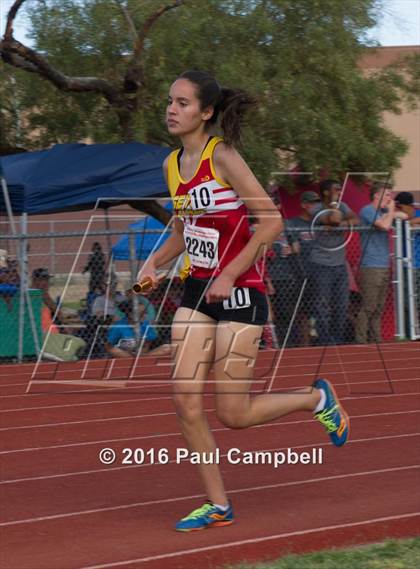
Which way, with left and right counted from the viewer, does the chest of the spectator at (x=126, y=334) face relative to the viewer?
facing the viewer and to the right of the viewer

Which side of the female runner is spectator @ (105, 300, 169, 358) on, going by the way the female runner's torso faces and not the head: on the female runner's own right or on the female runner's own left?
on the female runner's own right

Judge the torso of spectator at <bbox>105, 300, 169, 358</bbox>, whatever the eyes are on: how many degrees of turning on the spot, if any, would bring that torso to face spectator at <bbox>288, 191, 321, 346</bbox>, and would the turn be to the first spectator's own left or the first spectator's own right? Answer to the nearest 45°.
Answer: approximately 45° to the first spectator's own left

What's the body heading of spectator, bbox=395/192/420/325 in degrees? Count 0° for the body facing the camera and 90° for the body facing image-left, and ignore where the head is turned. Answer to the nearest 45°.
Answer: approximately 45°

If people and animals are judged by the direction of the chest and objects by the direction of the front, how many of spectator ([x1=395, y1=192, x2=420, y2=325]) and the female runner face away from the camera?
0

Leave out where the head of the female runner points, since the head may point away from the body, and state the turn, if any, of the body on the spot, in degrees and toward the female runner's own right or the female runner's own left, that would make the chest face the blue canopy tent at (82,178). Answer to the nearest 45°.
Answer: approximately 135° to the female runner's own right

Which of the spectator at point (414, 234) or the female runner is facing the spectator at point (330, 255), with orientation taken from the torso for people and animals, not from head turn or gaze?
the spectator at point (414, 234)

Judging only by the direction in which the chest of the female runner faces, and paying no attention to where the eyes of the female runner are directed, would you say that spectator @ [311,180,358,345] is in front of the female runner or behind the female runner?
behind

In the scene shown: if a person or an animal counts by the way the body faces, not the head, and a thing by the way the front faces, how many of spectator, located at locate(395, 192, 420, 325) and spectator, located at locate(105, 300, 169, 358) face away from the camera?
0

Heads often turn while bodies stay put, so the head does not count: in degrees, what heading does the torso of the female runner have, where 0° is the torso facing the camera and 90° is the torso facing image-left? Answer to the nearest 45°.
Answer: approximately 45°
